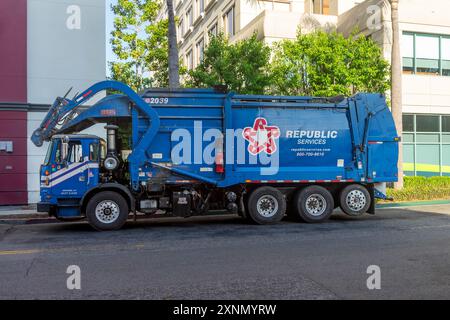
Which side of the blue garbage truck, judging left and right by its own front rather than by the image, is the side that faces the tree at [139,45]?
right

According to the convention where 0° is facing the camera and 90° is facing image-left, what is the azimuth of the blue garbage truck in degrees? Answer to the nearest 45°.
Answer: approximately 90°

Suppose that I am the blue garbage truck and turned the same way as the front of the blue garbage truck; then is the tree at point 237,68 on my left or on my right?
on my right

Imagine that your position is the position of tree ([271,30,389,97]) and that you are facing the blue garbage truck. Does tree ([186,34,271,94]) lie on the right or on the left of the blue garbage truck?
right

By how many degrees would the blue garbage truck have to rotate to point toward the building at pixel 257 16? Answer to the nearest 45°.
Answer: approximately 90° to its right

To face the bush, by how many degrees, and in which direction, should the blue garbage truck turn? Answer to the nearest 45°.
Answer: approximately 135° to its right

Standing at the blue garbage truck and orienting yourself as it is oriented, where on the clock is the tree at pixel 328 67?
The tree is roughly at 4 o'clock from the blue garbage truck.
